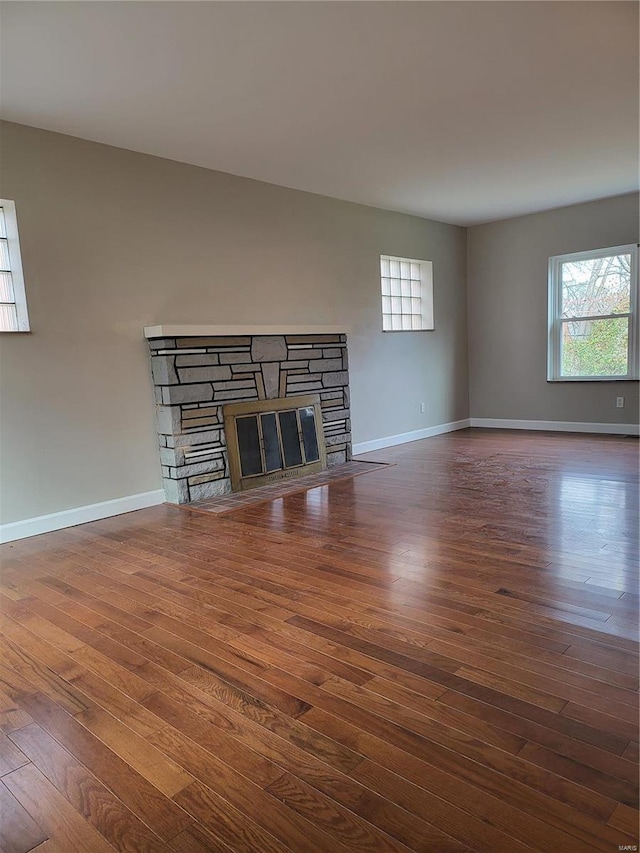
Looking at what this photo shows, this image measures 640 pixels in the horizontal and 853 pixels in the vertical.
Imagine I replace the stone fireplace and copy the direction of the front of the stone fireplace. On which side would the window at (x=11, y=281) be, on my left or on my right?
on my right

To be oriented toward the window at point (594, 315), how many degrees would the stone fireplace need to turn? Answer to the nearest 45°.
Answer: approximately 45° to its left

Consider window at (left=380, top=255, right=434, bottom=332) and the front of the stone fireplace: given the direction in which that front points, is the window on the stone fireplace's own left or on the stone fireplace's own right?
on the stone fireplace's own left

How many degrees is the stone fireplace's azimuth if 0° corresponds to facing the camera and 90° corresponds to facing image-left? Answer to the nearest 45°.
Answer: approximately 315°
